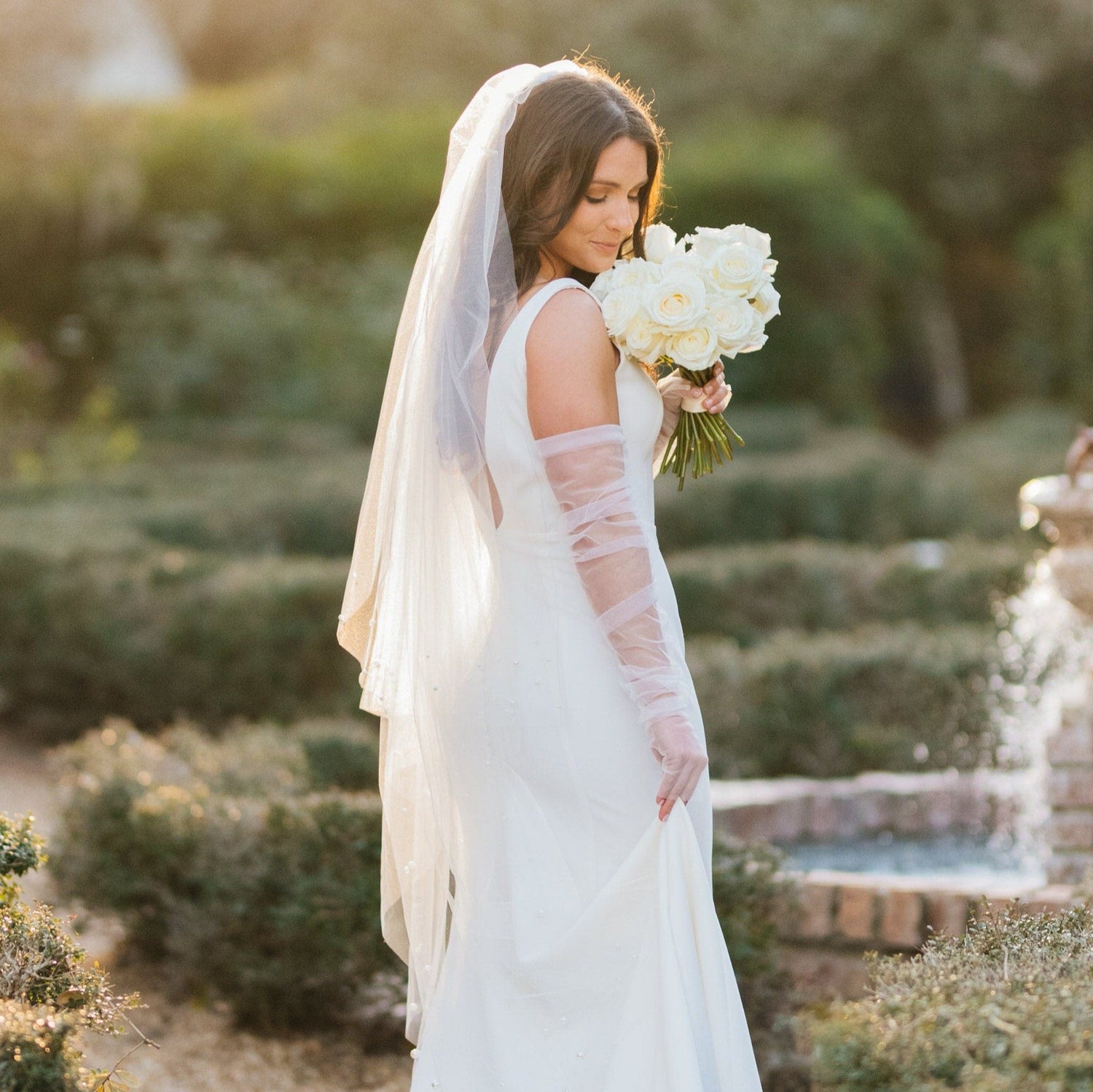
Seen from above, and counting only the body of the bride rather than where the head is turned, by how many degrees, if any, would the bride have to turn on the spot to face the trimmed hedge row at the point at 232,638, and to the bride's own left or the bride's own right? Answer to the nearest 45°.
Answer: approximately 90° to the bride's own left

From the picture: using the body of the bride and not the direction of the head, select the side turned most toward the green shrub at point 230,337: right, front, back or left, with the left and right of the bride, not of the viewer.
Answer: left

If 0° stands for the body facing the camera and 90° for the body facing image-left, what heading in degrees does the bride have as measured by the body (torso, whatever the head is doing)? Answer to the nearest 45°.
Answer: approximately 270°

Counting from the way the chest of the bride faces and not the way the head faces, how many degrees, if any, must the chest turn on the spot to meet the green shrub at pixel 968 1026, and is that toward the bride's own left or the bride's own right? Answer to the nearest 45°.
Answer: approximately 45° to the bride's own right

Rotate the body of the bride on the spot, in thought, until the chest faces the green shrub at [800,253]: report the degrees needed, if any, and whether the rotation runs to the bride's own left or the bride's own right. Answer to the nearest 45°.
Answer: approximately 90° to the bride's own left

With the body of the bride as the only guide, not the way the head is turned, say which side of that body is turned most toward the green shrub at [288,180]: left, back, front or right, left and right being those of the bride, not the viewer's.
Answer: left
